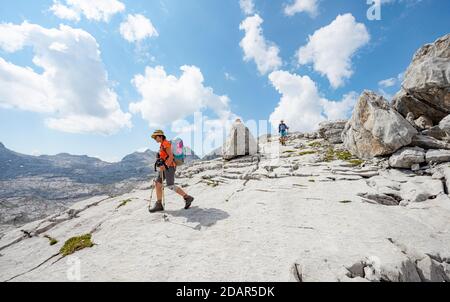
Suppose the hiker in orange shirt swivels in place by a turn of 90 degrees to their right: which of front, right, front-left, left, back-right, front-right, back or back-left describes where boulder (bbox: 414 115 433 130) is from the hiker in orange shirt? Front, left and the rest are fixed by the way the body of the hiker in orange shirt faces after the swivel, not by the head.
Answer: right

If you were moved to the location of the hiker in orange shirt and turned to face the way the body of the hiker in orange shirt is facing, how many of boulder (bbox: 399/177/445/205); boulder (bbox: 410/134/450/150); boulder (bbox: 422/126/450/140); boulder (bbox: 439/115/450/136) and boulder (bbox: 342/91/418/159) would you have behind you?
5

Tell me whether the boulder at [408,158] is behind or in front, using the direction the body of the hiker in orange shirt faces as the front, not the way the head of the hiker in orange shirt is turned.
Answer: behind

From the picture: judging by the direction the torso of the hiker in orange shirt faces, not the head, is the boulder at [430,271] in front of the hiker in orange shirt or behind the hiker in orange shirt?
behind

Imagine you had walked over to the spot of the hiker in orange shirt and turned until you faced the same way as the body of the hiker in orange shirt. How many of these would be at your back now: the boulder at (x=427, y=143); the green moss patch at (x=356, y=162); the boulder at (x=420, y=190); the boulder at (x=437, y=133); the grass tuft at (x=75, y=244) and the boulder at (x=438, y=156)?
5

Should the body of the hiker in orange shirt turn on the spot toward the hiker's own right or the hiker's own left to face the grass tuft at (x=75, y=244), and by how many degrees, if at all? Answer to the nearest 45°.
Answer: approximately 45° to the hiker's own left

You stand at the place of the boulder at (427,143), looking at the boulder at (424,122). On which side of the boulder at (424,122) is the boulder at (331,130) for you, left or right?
left

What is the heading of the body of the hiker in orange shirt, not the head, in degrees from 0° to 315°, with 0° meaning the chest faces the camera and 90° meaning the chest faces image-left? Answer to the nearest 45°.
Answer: approximately 90°

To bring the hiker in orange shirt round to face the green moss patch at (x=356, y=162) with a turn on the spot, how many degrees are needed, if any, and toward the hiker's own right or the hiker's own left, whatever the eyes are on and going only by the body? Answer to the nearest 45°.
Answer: approximately 180°

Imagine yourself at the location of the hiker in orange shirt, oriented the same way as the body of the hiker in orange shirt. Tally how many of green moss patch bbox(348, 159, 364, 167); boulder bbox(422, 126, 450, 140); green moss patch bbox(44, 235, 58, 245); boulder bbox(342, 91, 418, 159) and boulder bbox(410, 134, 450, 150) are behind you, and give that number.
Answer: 4

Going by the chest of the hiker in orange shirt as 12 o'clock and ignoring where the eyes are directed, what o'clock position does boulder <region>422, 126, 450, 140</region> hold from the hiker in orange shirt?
The boulder is roughly at 6 o'clock from the hiker in orange shirt.

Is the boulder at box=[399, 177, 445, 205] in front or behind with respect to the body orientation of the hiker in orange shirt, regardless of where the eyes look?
behind

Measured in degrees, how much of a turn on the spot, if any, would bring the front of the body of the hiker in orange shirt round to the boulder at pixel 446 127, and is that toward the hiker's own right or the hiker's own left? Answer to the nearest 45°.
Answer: approximately 180°

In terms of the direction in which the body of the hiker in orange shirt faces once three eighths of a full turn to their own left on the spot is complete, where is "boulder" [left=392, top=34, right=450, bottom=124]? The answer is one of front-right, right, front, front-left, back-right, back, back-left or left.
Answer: front-left

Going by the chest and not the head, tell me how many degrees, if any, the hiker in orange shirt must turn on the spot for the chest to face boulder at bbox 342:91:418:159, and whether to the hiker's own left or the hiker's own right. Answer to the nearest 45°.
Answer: approximately 180°

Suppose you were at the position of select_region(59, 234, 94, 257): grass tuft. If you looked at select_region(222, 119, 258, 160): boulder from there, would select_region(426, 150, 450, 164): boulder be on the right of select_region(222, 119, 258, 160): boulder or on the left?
right

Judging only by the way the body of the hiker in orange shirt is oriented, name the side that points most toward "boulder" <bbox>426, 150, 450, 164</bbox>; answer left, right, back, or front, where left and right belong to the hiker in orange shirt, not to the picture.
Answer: back
